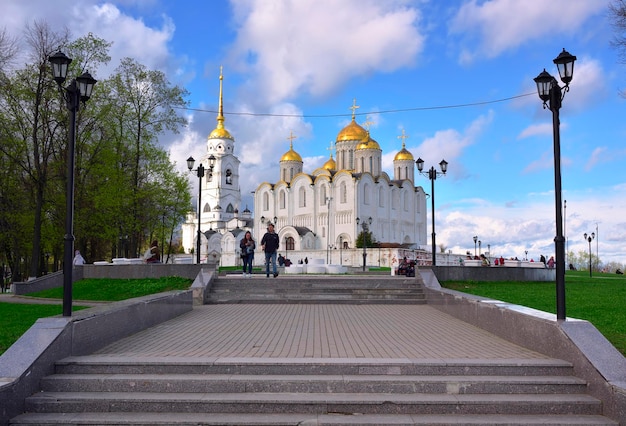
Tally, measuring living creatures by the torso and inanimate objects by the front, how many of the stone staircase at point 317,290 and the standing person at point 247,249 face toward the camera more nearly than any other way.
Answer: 2

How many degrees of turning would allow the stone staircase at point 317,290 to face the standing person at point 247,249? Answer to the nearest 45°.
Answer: approximately 135° to its right

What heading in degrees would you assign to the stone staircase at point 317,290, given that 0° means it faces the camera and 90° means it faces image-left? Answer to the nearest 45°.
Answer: approximately 0°

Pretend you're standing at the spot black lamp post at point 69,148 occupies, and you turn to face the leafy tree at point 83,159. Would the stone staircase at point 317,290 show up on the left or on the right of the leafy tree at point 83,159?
right

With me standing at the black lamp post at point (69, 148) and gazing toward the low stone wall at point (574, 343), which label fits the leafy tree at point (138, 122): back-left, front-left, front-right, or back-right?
back-left

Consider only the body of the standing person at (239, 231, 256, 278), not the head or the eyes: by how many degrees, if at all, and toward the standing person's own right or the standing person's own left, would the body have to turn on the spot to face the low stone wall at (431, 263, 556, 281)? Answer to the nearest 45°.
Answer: approximately 90° to the standing person's own left

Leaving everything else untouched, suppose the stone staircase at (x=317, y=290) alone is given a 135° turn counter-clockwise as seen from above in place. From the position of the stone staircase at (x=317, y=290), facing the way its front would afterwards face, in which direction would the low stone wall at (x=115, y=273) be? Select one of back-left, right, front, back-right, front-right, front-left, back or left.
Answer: left

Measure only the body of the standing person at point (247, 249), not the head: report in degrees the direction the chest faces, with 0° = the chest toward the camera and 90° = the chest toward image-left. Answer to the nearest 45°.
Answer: approximately 0°

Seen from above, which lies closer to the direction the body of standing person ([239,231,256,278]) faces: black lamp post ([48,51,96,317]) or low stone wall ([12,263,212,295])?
the black lamp post

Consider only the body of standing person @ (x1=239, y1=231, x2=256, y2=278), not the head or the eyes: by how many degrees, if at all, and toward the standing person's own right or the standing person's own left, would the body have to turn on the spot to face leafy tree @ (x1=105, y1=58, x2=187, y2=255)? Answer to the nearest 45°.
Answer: approximately 135° to the standing person's own right

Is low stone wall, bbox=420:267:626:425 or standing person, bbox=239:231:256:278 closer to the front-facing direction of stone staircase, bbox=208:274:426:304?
the low stone wall

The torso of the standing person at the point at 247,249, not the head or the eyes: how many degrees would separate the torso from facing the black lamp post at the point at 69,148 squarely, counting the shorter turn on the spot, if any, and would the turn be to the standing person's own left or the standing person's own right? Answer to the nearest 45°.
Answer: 0° — they already face it
